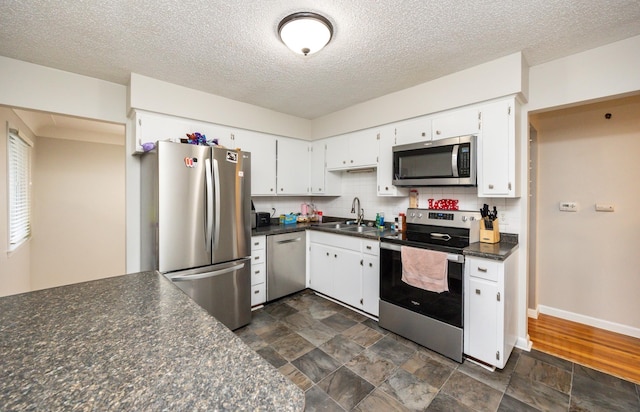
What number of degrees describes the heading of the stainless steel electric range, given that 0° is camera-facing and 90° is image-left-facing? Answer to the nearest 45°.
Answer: approximately 45°

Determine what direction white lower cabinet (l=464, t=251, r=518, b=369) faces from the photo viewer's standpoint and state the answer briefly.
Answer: facing the viewer and to the left of the viewer

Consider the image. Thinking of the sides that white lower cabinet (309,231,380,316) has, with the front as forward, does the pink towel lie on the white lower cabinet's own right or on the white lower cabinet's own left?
on the white lower cabinet's own left

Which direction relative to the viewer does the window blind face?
to the viewer's right

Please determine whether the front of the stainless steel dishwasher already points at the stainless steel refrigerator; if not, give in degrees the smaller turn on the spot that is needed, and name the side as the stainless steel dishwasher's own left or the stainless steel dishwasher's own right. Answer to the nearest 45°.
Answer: approximately 90° to the stainless steel dishwasher's own right
